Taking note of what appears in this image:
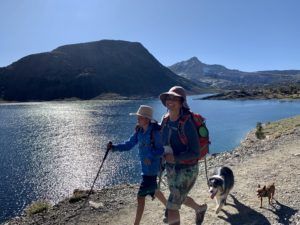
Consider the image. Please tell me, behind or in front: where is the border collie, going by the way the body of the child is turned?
behind

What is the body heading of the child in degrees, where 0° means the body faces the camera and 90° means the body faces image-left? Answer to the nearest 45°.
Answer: approximately 45°

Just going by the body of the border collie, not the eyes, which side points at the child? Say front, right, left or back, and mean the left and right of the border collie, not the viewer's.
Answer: front

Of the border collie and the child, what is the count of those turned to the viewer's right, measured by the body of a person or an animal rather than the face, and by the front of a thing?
0

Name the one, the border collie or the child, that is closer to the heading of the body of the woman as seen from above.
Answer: the child

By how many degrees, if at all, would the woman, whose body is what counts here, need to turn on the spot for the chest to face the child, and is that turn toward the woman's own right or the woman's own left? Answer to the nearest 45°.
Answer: approximately 90° to the woman's own right

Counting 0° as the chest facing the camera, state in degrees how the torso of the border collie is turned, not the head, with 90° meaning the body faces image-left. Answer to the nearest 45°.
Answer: approximately 45°
